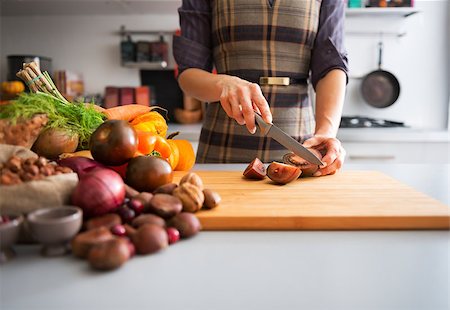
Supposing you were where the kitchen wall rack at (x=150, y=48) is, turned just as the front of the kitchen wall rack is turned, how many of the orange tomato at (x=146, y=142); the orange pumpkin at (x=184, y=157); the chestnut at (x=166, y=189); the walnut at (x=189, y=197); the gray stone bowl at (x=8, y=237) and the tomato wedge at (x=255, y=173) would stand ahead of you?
6

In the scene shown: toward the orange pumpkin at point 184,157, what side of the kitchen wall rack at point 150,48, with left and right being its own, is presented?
front

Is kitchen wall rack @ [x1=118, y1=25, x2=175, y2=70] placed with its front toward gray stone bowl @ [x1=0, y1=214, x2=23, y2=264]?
yes

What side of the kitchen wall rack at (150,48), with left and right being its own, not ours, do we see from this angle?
front

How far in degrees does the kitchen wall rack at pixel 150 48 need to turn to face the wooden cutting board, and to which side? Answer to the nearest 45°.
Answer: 0° — it already faces it

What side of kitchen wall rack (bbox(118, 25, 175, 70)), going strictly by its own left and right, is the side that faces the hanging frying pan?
left

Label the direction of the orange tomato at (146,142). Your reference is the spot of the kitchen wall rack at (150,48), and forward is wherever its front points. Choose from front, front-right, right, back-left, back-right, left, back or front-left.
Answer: front

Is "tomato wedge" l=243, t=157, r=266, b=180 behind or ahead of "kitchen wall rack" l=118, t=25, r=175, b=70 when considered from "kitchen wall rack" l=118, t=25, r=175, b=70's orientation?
ahead

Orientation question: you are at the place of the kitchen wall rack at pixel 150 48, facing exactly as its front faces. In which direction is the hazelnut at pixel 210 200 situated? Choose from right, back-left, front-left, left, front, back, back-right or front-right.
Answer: front

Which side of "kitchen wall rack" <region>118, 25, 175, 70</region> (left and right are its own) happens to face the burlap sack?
front

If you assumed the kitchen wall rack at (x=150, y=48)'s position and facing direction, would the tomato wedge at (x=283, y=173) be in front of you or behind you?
in front
